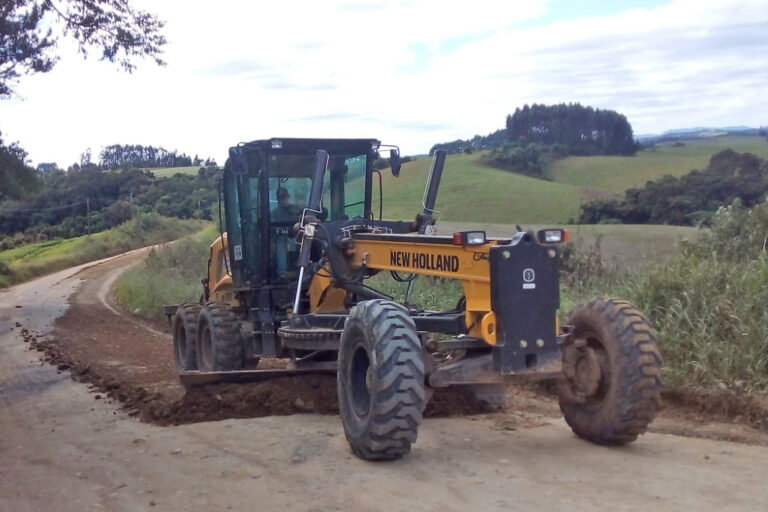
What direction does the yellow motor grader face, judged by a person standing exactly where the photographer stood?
facing the viewer and to the right of the viewer

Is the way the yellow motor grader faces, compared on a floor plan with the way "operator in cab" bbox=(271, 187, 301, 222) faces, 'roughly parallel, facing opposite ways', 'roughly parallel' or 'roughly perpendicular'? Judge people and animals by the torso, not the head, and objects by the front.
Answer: roughly parallel

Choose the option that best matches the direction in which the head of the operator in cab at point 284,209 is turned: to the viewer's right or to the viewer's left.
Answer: to the viewer's right

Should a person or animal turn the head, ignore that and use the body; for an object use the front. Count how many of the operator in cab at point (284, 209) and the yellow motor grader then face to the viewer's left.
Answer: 0
